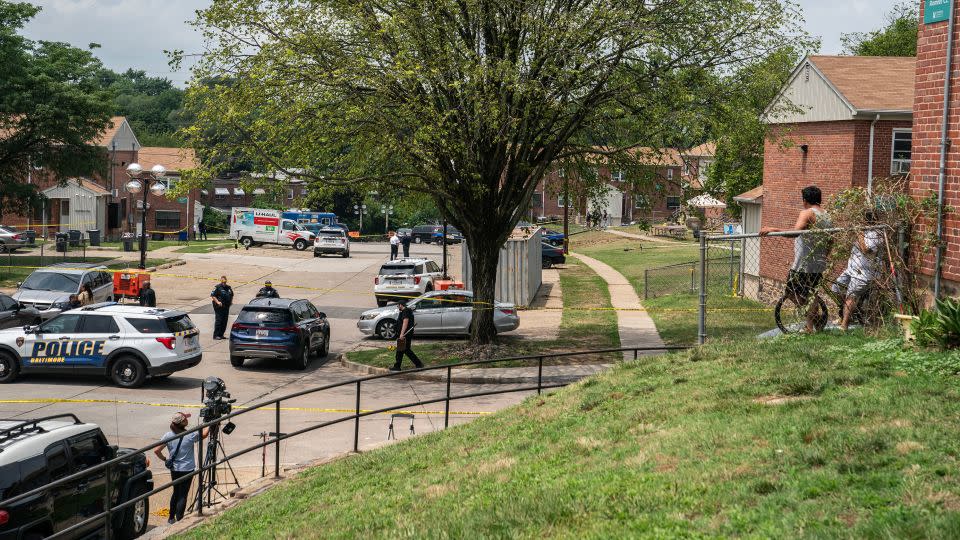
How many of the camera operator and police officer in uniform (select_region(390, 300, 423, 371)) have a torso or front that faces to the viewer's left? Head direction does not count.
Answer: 1

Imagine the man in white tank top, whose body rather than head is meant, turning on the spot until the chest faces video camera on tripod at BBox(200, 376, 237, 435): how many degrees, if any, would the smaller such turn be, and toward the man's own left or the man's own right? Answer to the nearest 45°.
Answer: approximately 45° to the man's own left

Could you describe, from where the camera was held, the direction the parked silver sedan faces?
facing to the left of the viewer

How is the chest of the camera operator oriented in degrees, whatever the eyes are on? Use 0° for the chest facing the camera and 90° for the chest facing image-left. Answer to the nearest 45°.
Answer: approximately 225°

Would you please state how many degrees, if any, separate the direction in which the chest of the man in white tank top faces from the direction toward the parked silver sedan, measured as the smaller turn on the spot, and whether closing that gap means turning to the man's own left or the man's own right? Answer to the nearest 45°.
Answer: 0° — they already face it

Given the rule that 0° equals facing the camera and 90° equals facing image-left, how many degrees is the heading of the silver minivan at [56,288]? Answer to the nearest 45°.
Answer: approximately 45°

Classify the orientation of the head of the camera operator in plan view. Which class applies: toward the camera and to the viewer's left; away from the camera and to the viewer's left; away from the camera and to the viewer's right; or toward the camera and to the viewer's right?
away from the camera and to the viewer's right

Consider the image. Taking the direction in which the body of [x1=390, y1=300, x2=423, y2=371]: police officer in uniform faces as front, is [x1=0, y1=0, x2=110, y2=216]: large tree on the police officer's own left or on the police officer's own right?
on the police officer's own right

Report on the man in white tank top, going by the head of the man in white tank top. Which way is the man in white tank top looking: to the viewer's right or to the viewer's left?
to the viewer's left

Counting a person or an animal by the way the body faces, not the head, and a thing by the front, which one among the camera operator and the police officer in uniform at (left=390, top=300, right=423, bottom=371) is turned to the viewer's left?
the police officer in uniform

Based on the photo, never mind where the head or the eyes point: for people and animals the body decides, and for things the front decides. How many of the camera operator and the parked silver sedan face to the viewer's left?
1

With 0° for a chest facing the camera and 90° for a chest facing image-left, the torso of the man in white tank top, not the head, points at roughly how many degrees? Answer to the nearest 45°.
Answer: approximately 135°

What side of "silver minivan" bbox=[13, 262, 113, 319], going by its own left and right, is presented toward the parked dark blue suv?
left

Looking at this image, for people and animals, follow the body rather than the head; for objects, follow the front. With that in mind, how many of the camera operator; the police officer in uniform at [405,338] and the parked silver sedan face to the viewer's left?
2
